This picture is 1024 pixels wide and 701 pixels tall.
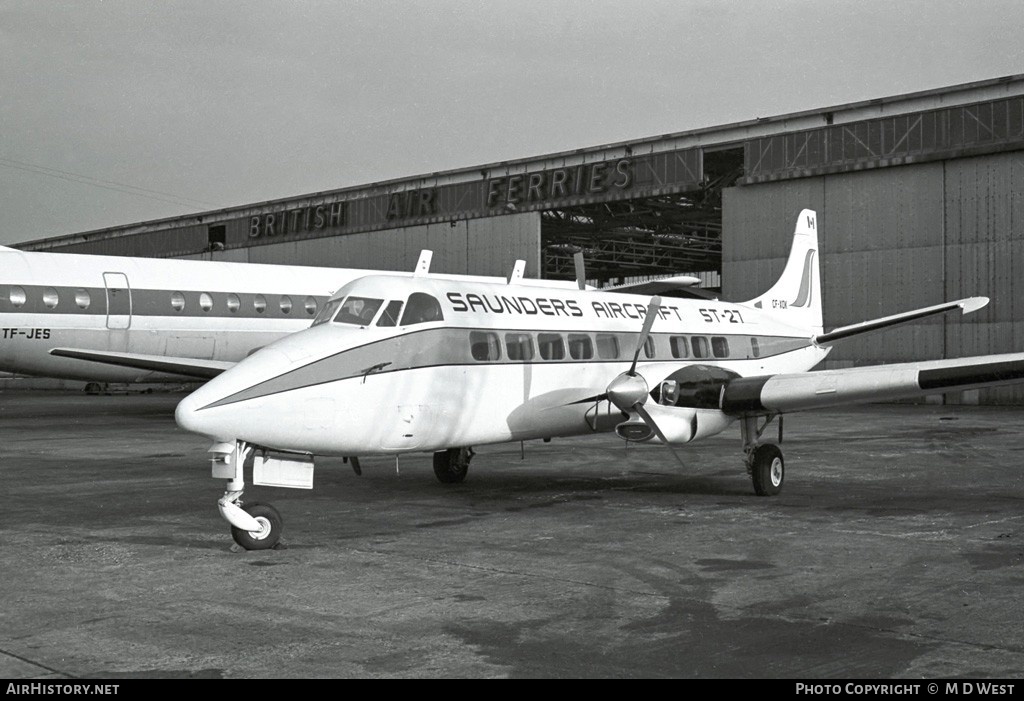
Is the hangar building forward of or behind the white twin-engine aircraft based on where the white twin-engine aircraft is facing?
behind

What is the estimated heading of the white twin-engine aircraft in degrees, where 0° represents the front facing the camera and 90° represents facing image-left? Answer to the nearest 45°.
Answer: approximately 45°

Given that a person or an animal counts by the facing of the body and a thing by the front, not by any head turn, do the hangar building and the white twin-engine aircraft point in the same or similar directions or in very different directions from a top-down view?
same or similar directions

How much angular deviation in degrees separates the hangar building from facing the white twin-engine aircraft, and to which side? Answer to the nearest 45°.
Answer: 0° — it already faces it

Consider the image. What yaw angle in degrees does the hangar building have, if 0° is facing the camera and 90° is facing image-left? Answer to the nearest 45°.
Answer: approximately 45°

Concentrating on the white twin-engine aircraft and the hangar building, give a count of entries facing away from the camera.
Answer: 0
